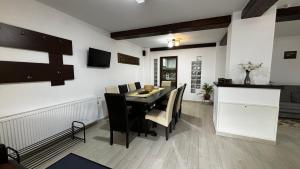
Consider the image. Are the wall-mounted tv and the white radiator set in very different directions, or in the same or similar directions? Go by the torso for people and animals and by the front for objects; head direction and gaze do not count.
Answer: same or similar directions

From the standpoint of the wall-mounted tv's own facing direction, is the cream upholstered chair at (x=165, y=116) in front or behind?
in front

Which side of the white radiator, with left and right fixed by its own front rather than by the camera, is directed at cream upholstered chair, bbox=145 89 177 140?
front

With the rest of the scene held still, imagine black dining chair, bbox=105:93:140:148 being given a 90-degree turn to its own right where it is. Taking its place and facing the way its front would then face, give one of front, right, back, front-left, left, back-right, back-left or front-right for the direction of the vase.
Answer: front-left

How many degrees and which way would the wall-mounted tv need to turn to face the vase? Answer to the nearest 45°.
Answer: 0° — it already faces it

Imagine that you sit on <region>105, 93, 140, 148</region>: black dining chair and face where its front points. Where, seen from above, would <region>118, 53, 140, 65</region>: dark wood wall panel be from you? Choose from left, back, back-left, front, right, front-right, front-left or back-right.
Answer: front-left

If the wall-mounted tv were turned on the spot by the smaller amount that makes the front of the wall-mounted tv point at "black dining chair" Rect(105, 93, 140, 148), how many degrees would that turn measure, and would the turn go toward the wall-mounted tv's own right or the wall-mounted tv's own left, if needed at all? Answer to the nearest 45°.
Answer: approximately 45° to the wall-mounted tv's own right

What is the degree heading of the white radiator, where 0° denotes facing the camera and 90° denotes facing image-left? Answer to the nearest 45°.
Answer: approximately 315°

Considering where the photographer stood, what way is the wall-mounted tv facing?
facing the viewer and to the right of the viewer

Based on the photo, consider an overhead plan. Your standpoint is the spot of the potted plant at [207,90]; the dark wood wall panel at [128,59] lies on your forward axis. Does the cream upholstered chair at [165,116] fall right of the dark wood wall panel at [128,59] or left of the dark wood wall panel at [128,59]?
left

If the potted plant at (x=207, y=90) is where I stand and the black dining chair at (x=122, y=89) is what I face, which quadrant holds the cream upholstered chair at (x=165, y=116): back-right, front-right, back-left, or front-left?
front-left

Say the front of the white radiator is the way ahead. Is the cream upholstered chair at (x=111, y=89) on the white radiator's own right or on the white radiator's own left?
on the white radiator's own left

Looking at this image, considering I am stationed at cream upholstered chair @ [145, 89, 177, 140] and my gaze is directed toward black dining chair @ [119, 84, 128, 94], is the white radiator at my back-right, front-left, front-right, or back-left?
front-left

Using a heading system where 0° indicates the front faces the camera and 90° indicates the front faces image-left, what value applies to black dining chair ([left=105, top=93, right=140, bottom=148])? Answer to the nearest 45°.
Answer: approximately 225°

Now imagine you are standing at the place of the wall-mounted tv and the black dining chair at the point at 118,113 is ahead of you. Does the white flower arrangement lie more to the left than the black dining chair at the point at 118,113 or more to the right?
left

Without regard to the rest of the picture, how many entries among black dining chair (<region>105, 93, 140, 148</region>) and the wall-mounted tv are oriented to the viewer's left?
0

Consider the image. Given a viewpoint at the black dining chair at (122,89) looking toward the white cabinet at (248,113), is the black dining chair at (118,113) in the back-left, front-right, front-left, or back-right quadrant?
front-right

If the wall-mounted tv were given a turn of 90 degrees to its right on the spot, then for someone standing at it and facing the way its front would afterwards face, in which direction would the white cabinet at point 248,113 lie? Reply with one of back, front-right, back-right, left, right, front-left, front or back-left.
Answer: left
